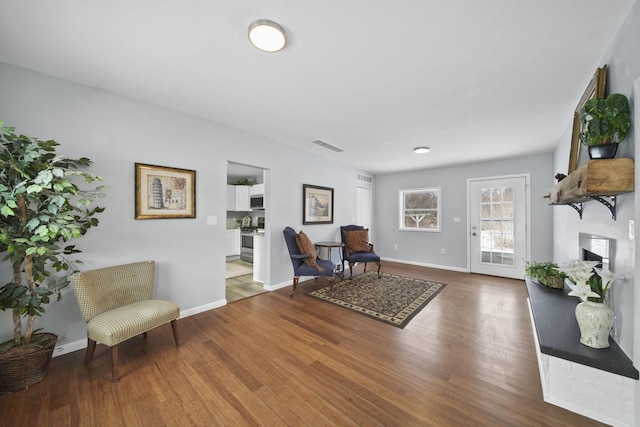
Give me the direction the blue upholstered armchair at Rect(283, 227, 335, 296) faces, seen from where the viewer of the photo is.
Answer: facing to the right of the viewer

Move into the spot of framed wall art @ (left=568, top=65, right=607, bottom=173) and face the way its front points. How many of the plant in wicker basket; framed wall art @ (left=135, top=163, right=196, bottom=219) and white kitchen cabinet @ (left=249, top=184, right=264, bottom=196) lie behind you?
0

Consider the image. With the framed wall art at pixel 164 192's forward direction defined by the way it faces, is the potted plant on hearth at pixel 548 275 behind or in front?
in front

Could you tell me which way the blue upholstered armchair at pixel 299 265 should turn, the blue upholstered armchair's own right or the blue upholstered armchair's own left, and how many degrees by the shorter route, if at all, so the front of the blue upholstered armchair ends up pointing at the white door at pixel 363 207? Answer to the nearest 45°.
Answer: approximately 45° to the blue upholstered armchair's own left

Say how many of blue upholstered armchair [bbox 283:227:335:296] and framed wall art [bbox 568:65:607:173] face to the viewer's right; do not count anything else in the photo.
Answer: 1

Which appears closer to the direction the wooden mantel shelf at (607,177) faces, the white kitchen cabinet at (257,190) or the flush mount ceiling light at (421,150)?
the white kitchen cabinet

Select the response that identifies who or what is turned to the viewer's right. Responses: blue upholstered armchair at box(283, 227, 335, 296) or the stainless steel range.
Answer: the blue upholstered armchair

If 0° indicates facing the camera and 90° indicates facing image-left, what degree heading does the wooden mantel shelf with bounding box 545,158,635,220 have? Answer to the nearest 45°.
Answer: approximately 90°

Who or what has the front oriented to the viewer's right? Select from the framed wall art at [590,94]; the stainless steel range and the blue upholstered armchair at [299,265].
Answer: the blue upholstered armchair

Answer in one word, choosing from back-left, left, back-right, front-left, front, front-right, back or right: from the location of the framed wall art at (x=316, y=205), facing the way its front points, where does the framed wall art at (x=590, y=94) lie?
front

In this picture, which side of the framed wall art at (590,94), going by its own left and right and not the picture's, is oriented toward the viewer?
left

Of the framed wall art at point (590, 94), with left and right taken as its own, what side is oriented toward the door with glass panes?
right
